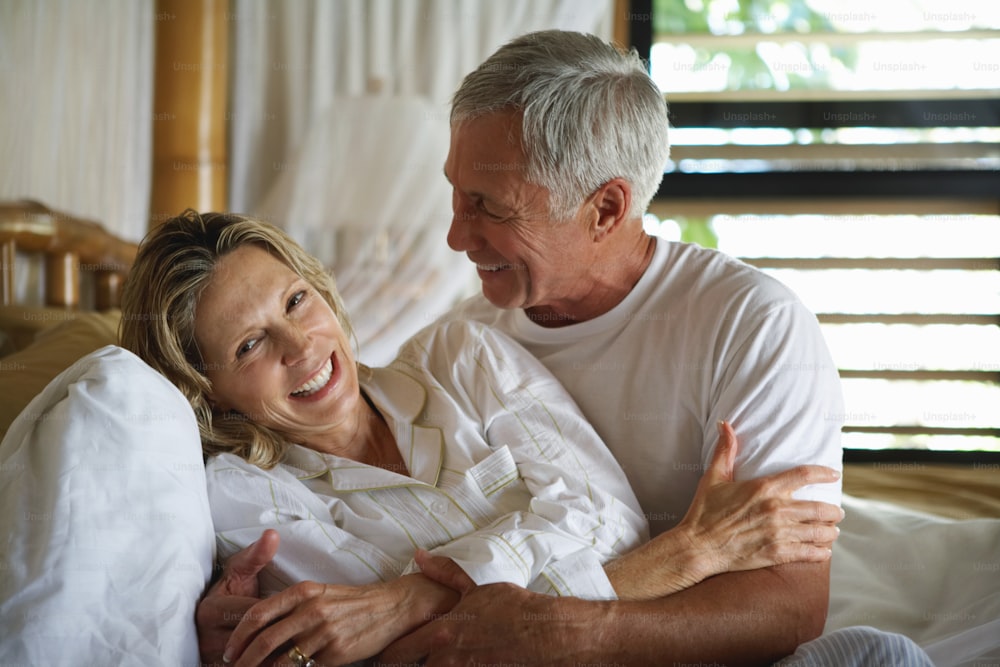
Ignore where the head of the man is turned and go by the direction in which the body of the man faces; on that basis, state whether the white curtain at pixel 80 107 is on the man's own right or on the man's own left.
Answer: on the man's own right

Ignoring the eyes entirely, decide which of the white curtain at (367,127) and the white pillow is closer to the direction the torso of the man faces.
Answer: the white pillow

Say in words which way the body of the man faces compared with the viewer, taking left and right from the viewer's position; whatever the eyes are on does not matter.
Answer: facing the viewer and to the left of the viewer

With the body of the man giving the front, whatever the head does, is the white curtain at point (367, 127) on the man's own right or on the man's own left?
on the man's own right

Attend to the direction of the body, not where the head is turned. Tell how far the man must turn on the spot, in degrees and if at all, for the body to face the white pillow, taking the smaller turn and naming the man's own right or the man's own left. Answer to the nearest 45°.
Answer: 0° — they already face it

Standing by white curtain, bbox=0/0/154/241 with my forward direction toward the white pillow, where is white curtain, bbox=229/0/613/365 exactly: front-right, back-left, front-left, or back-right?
back-left
